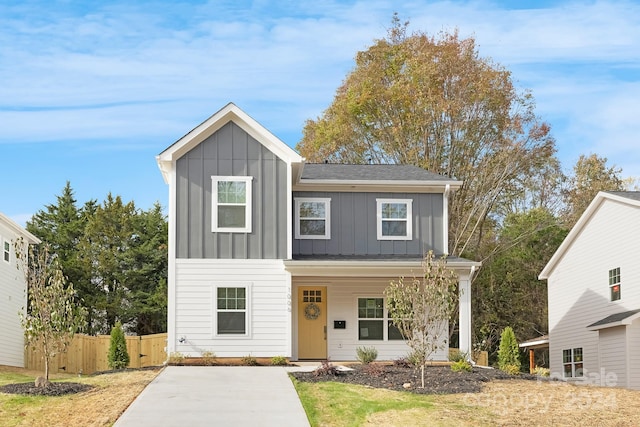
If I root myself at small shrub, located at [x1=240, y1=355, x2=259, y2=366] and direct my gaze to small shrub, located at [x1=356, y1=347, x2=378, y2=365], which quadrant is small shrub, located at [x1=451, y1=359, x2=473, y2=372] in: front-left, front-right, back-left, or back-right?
front-right

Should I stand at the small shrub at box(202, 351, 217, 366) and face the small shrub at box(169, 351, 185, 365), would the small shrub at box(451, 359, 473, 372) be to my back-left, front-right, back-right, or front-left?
back-left

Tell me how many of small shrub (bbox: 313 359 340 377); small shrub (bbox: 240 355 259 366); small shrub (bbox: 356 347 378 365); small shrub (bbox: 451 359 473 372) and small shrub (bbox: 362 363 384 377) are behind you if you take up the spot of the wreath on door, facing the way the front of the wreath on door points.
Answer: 0

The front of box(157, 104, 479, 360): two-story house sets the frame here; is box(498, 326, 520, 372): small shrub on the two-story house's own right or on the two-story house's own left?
on the two-story house's own left

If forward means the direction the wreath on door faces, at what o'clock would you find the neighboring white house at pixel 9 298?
The neighboring white house is roughly at 4 o'clock from the wreath on door.

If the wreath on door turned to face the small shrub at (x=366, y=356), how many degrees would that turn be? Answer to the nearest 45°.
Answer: approximately 45° to its left

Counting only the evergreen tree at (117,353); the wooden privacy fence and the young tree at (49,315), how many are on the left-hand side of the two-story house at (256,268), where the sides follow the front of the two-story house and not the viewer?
0

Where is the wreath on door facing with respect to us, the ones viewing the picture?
facing the viewer

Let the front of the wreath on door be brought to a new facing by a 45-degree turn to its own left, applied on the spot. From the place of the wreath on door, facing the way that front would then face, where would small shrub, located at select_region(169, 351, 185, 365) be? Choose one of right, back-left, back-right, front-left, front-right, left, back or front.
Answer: right

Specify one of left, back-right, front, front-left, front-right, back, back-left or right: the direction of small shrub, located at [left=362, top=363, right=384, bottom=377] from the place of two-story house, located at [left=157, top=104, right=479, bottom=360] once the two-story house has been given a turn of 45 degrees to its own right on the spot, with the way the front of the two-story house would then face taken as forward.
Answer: left

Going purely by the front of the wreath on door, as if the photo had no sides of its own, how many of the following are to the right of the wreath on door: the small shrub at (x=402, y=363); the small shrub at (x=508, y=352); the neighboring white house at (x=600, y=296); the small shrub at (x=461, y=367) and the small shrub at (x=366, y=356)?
0

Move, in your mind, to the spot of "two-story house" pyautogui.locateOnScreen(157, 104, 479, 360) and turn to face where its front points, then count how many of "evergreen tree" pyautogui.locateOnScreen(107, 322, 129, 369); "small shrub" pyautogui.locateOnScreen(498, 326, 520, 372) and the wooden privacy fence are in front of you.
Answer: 0
